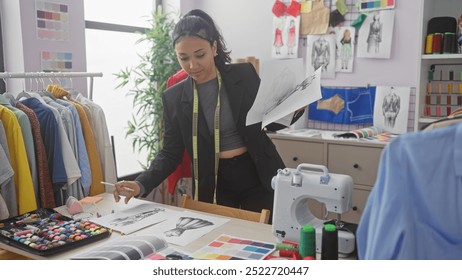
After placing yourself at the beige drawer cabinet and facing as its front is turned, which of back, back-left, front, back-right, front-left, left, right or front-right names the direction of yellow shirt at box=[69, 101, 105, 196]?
front-right

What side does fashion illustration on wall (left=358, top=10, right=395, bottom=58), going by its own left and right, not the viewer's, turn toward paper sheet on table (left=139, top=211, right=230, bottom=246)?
front

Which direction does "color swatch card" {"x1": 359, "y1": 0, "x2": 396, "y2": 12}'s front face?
toward the camera

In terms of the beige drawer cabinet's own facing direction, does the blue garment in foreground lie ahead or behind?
ahead

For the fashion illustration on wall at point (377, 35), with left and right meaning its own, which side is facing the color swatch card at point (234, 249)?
front

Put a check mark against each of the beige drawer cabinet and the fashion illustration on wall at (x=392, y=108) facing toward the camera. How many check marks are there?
2

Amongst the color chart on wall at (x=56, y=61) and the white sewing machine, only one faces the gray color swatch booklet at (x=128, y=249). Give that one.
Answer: the color chart on wall

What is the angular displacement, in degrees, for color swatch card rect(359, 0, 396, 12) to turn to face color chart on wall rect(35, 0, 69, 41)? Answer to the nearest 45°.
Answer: approximately 45° to its right

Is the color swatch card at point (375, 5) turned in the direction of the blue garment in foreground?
yes

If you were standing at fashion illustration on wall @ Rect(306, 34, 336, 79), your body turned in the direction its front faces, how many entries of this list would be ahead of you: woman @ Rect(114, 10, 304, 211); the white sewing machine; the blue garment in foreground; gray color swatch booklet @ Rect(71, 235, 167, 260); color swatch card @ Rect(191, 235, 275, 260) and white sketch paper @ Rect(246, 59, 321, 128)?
6

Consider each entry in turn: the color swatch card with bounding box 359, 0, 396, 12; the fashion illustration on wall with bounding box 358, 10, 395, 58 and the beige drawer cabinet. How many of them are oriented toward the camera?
3

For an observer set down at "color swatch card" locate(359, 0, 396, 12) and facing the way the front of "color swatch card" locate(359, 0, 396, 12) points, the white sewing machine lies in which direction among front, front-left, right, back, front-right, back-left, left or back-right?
front

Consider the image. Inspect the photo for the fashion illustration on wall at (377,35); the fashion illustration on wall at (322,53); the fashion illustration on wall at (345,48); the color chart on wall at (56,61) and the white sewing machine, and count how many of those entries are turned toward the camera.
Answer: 4

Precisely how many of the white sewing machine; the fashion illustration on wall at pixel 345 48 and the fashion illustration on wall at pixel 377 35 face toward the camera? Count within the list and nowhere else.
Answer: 2

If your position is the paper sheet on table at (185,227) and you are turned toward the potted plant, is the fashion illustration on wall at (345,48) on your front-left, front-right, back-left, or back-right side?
front-right

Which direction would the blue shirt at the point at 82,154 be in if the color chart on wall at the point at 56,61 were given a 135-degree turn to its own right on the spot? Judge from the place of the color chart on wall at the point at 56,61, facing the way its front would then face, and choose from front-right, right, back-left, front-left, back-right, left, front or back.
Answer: back-left

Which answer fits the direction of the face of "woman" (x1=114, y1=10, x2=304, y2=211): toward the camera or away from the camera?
toward the camera
